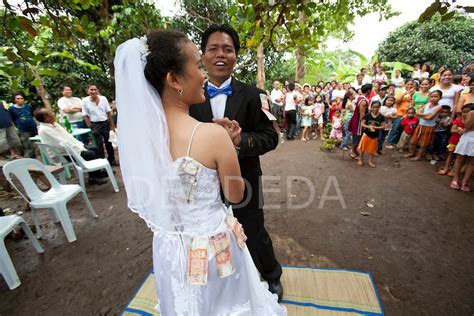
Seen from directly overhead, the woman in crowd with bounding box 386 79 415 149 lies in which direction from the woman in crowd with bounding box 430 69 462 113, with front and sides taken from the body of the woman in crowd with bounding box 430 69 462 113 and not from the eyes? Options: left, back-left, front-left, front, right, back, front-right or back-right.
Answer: back-right

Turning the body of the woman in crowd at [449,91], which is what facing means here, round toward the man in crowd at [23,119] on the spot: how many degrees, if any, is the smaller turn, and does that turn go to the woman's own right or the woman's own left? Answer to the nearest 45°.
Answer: approximately 45° to the woman's own right

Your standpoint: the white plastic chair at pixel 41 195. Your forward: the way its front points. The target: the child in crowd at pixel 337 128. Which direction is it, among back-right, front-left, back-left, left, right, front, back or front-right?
front-left

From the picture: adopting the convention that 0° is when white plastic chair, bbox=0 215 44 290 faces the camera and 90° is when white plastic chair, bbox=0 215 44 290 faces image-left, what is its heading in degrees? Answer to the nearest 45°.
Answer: approximately 315°

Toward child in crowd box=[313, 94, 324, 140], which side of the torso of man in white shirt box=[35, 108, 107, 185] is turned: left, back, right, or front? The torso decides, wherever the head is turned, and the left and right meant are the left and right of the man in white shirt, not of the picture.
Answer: front

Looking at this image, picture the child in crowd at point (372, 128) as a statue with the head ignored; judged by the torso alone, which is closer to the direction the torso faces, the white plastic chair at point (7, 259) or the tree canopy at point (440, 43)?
the white plastic chair

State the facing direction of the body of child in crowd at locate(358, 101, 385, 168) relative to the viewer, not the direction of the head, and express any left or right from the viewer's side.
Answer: facing the viewer

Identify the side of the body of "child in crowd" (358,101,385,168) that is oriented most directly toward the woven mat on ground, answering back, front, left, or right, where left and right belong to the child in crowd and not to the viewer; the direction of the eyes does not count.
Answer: front

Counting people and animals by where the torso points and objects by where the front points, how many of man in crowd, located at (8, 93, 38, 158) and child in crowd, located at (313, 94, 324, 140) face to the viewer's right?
0

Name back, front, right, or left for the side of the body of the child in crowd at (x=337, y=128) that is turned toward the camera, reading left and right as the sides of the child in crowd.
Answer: front

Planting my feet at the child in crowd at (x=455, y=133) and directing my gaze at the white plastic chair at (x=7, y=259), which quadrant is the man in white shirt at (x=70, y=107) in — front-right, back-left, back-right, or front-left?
front-right

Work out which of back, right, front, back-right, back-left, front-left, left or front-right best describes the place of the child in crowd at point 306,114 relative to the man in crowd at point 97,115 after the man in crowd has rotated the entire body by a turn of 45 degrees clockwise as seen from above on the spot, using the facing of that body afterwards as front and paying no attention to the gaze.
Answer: back-left

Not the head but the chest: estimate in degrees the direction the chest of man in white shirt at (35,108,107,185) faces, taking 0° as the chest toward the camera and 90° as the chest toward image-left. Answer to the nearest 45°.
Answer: approximately 270°

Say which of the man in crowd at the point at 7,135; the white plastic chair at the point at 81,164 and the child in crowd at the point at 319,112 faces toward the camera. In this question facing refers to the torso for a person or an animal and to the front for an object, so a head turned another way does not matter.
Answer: the child in crowd
